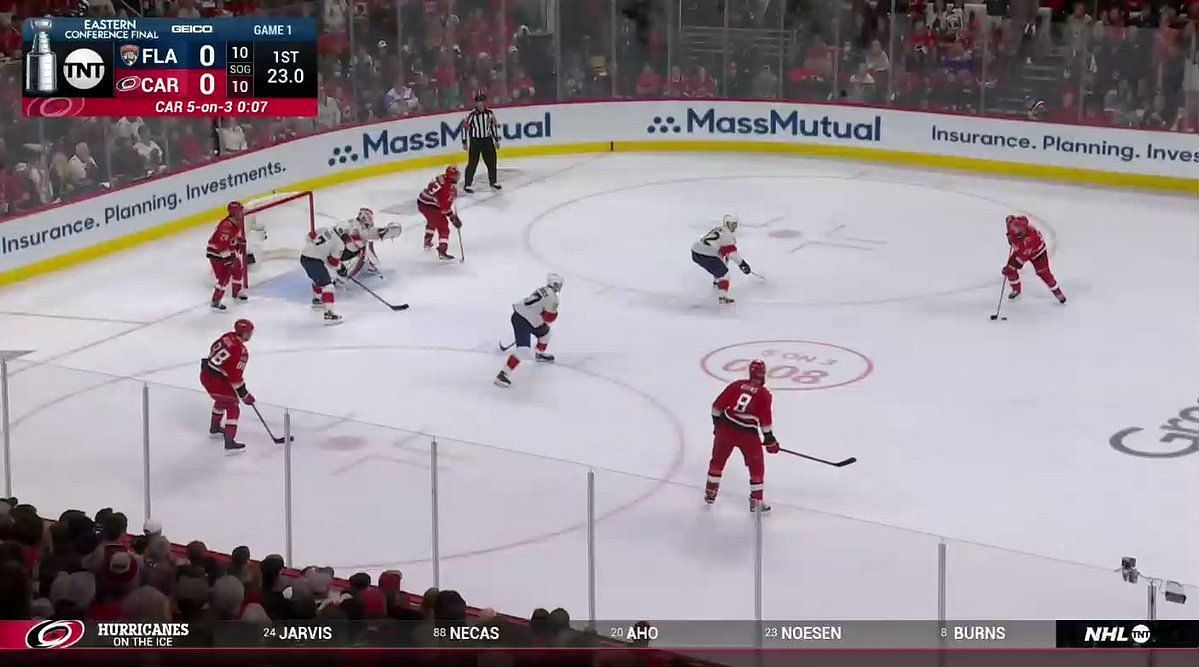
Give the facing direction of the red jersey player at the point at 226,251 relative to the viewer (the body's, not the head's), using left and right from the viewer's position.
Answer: facing to the right of the viewer

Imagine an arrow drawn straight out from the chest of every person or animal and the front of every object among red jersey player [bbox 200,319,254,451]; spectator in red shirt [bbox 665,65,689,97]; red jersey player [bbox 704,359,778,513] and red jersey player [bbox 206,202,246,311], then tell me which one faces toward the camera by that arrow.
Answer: the spectator in red shirt

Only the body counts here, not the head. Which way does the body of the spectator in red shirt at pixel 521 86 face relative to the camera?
toward the camera

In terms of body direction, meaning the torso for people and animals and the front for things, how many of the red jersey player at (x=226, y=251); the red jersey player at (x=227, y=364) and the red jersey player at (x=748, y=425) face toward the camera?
0

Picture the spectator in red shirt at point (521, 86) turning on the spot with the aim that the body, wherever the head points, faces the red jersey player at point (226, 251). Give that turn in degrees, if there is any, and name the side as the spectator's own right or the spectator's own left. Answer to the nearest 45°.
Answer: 0° — they already face them

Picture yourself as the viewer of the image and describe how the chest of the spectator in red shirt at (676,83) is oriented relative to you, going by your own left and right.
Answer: facing the viewer

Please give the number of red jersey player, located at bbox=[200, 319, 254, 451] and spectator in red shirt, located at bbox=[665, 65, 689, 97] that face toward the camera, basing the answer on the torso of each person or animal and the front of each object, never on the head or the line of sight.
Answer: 1

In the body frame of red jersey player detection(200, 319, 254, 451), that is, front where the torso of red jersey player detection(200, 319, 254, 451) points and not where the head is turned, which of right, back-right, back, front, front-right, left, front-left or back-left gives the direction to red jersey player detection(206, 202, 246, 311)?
front-left

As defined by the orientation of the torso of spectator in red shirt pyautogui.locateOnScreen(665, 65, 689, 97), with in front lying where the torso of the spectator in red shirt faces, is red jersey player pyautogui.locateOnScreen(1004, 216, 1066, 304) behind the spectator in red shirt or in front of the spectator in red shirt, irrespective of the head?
in front

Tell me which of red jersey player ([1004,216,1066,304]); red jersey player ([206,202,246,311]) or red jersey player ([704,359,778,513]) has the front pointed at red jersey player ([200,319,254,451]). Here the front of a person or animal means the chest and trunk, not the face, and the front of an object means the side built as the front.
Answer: red jersey player ([1004,216,1066,304])

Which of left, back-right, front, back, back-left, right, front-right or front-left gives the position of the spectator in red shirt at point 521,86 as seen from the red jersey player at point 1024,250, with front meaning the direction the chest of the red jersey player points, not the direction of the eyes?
right

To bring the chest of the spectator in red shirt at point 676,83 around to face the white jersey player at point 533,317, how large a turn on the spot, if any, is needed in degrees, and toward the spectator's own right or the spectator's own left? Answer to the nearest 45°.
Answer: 0° — they already face them

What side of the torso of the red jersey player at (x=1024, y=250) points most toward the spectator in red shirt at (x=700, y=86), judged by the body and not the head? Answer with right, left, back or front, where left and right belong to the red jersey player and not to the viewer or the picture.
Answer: right
